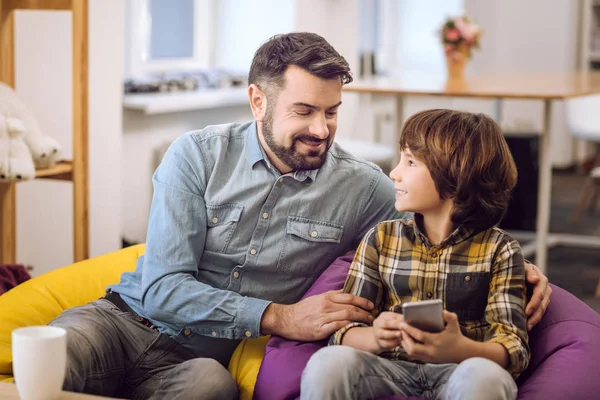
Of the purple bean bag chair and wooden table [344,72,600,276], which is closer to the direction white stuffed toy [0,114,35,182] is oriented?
the purple bean bag chair

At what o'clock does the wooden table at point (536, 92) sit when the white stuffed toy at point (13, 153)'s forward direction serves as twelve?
The wooden table is roughly at 8 o'clock from the white stuffed toy.

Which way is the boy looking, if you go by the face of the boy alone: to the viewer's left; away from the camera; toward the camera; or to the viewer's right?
to the viewer's left

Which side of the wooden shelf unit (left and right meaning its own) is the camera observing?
front

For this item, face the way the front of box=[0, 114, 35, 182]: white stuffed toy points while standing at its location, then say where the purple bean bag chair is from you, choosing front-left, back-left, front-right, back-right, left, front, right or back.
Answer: front-left

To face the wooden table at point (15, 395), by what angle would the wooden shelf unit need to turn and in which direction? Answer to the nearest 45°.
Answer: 0° — it already faces it

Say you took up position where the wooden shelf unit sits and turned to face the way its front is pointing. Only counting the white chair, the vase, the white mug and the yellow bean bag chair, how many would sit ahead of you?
2

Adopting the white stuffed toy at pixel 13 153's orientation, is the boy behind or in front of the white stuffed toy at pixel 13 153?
in front
